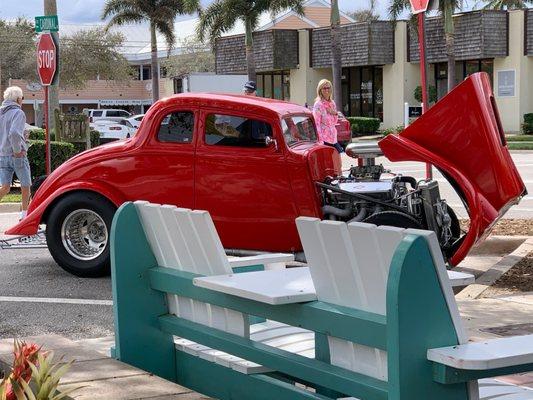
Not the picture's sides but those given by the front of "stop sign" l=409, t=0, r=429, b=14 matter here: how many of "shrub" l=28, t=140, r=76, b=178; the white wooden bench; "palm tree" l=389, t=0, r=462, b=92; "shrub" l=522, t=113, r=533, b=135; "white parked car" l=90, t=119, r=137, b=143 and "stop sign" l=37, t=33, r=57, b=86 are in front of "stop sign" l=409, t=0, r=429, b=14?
1

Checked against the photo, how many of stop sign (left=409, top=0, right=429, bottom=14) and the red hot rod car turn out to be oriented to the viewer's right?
1

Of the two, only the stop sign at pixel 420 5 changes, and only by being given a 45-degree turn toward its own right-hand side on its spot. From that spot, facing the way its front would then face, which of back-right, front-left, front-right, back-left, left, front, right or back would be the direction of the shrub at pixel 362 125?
back-right

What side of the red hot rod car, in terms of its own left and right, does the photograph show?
right

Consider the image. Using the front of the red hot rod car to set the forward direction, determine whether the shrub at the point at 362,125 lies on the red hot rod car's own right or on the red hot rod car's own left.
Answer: on the red hot rod car's own left

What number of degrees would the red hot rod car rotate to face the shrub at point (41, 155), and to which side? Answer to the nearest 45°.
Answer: approximately 135° to its left

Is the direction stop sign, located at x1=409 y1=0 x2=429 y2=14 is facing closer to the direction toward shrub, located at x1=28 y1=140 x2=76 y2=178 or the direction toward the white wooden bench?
the white wooden bench

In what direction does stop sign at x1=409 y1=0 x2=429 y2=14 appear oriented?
toward the camera

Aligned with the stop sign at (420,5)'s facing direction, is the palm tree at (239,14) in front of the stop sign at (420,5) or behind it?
behind
